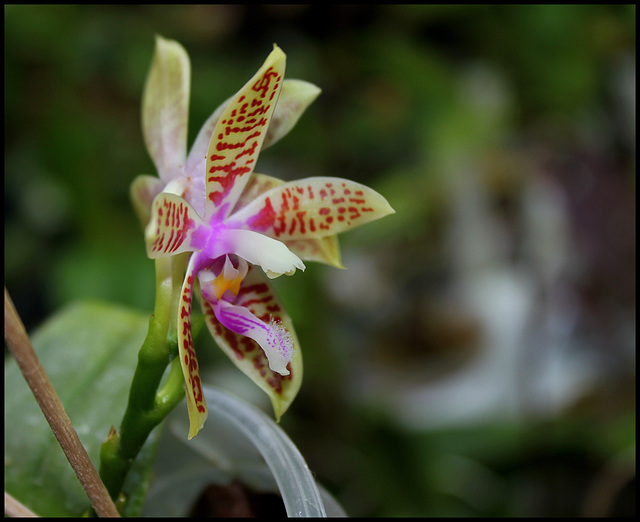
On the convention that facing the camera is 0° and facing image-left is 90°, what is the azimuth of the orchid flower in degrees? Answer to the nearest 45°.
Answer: approximately 315°
